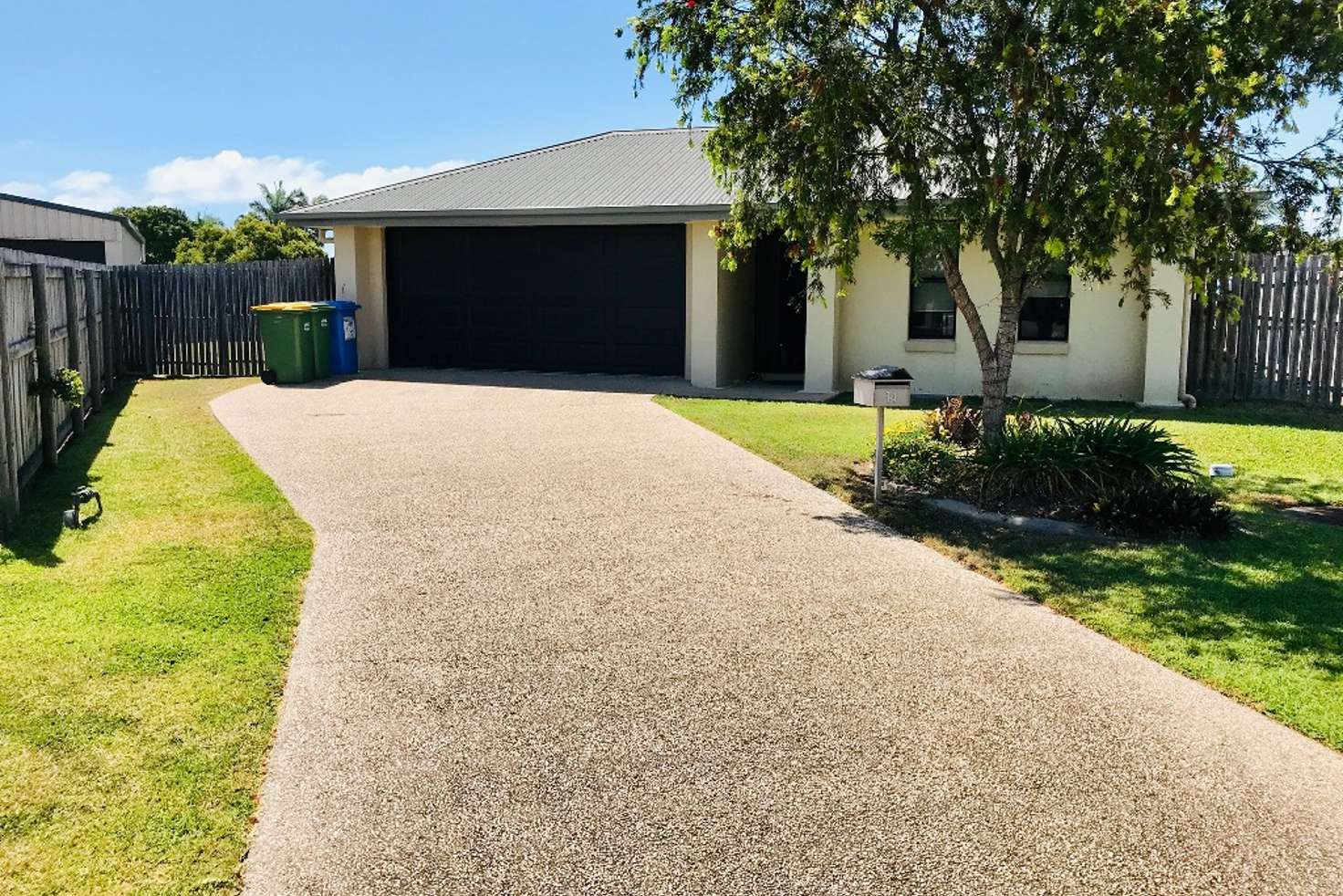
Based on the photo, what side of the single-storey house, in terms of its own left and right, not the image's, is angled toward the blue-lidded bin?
right

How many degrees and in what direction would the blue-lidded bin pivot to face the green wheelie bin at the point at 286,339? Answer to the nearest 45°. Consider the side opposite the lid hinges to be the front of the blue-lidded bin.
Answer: approximately 45° to its right

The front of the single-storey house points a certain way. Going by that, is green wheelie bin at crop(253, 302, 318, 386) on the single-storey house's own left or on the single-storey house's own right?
on the single-storey house's own right

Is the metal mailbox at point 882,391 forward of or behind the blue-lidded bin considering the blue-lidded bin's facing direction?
forward

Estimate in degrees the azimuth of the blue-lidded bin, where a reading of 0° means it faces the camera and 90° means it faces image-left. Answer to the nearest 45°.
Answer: approximately 0°

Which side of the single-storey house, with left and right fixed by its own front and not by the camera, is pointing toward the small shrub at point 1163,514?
front

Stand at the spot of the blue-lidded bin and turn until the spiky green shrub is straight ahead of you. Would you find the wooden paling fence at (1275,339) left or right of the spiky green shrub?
left

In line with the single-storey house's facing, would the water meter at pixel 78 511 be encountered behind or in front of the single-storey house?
in front

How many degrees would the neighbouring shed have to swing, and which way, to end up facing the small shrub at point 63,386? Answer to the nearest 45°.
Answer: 0° — it already faces it
